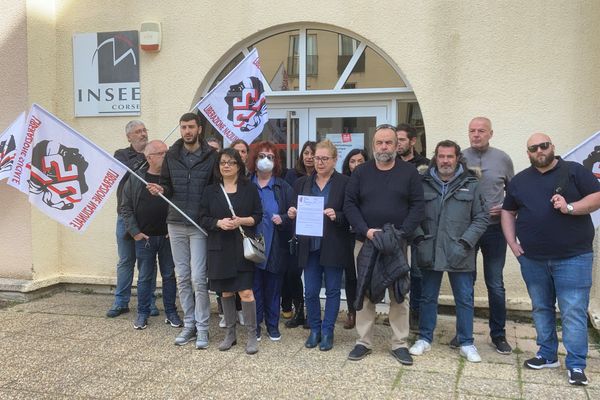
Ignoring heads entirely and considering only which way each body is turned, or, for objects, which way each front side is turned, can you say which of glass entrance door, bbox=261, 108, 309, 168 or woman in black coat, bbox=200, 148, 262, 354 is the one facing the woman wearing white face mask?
the glass entrance door

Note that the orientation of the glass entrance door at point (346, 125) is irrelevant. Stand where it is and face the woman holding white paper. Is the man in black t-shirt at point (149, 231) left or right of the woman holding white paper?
right

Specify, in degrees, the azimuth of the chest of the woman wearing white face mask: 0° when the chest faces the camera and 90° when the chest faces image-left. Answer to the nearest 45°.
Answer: approximately 0°

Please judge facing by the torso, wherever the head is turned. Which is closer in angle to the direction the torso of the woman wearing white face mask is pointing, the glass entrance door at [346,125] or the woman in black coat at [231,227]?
the woman in black coat

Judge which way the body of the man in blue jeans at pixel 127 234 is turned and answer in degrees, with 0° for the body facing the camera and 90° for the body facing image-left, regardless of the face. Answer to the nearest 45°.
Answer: approximately 315°

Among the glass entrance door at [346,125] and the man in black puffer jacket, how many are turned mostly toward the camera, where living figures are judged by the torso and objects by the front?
2

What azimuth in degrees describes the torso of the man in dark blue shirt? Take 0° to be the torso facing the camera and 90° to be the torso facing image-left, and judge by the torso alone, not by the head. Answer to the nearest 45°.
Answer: approximately 0°

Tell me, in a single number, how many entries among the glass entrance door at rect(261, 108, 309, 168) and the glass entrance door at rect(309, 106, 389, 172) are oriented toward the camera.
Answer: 2
